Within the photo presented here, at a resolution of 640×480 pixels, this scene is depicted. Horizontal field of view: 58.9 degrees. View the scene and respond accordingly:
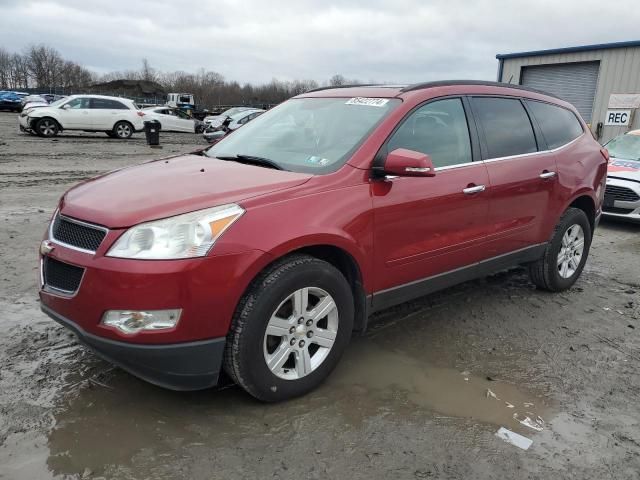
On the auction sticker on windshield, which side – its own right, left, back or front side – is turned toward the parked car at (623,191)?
back

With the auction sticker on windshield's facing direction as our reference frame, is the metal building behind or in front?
behind

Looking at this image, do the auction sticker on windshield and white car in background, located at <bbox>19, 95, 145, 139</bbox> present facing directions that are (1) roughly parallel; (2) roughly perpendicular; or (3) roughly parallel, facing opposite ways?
roughly parallel

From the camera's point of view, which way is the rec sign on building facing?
toward the camera

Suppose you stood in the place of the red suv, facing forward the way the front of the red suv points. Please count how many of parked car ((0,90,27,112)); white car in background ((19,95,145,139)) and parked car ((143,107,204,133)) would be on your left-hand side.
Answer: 0

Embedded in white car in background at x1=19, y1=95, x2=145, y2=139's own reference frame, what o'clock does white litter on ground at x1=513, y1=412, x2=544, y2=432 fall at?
The white litter on ground is roughly at 9 o'clock from the white car in background.

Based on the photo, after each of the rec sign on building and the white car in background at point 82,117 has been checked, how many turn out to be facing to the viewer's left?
1

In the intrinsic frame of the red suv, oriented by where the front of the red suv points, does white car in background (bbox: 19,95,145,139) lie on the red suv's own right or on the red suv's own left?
on the red suv's own right

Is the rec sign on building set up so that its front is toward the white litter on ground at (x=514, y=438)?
yes

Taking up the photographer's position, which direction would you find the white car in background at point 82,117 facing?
facing to the left of the viewer

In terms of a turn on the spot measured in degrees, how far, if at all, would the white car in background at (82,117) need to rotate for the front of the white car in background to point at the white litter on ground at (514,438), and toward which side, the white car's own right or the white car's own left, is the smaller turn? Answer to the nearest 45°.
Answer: approximately 90° to the white car's own left

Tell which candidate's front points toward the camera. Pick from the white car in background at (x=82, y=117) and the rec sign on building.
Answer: the rec sign on building

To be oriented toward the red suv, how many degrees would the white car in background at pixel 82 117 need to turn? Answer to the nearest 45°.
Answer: approximately 90° to its left

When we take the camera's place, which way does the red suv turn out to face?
facing the viewer and to the left of the viewer

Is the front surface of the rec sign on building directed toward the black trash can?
no

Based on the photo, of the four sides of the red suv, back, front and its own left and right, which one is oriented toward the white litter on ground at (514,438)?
left

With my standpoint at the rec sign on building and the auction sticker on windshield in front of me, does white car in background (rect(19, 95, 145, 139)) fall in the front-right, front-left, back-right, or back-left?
front-right

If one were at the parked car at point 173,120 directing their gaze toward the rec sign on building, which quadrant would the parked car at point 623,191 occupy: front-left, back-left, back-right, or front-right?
front-right

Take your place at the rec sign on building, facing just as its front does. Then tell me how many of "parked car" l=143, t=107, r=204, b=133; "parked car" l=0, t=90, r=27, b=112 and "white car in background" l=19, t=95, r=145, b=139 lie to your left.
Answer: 0

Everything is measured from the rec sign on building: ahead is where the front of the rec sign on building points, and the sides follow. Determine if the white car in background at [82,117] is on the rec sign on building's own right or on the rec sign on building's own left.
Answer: on the rec sign on building's own right

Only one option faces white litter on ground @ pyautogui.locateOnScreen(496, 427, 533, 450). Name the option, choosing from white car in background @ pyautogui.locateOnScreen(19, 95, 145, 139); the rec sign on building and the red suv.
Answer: the rec sign on building

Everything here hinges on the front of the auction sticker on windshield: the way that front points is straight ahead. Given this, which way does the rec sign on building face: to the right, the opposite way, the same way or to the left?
the same way
